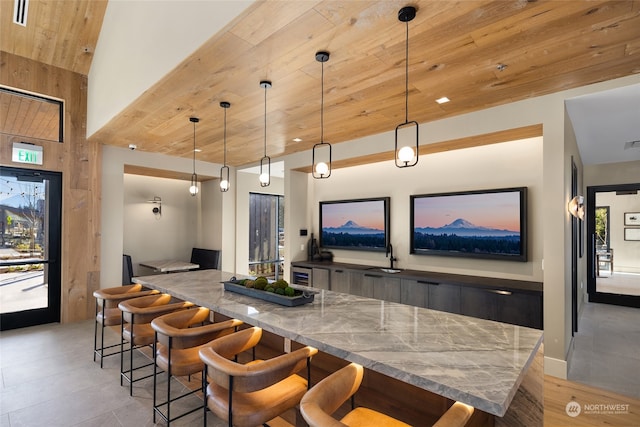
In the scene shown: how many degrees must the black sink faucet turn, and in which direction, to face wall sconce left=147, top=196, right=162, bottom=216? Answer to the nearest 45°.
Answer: approximately 45° to its right

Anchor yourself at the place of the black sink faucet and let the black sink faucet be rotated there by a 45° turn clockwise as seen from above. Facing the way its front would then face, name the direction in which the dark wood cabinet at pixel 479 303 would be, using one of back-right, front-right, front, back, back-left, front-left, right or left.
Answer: back-left

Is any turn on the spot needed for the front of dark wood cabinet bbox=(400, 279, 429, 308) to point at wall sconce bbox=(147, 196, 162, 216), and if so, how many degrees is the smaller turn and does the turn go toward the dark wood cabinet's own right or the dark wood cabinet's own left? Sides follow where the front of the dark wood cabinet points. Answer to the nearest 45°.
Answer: approximately 45° to the dark wood cabinet's own right

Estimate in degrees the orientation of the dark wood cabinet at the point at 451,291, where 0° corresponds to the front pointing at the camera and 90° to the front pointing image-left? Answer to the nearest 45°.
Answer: approximately 45°

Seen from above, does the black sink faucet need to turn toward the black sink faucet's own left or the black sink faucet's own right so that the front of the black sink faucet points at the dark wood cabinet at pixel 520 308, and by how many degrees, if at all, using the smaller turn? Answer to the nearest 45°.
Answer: approximately 90° to the black sink faucet's own left

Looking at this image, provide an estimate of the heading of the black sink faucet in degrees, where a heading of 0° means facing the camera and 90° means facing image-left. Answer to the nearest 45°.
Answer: approximately 45°

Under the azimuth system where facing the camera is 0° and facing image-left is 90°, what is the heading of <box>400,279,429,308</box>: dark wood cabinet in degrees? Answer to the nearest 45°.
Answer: approximately 45°
